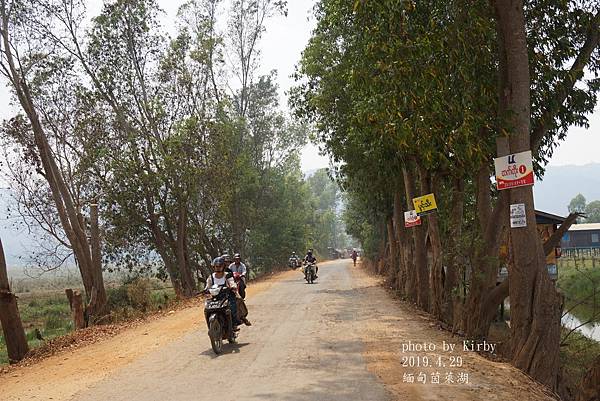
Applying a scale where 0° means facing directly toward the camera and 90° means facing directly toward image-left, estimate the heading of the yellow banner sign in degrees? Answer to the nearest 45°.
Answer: approximately 0°

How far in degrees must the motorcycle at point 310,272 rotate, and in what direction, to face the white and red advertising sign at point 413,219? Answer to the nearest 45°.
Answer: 0° — it already faces it

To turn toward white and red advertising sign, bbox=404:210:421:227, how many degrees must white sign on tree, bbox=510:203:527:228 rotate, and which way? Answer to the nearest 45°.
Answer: approximately 180°

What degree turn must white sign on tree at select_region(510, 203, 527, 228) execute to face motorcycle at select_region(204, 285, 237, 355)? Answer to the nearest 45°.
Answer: approximately 90° to its right
